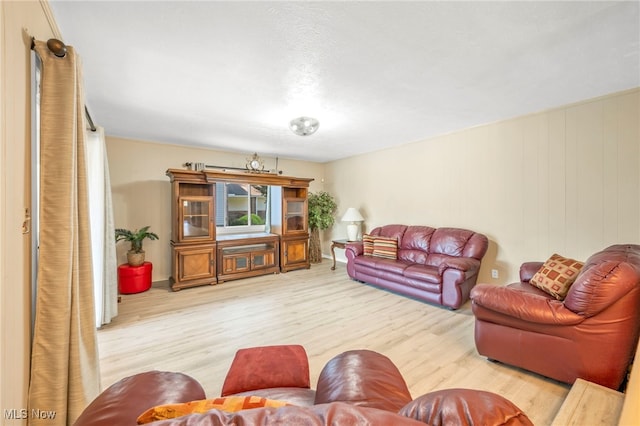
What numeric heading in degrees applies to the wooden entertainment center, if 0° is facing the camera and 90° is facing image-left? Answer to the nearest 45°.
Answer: approximately 315°

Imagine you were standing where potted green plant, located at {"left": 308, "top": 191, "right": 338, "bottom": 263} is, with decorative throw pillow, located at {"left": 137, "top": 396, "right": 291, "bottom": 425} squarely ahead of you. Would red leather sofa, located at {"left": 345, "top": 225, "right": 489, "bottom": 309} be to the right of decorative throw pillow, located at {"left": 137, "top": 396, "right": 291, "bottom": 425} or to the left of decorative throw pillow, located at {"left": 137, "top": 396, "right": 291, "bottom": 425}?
left

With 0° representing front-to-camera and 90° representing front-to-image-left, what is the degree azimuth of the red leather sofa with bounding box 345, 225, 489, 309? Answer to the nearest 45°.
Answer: approximately 45°

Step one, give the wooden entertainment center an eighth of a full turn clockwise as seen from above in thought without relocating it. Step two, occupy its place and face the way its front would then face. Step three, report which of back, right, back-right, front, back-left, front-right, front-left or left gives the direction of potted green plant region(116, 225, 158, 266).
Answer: right

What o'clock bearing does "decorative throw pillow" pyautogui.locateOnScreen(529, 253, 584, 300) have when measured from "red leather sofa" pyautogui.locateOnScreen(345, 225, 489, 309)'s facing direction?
The decorative throw pillow is roughly at 9 o'clock from the red leather sofa.

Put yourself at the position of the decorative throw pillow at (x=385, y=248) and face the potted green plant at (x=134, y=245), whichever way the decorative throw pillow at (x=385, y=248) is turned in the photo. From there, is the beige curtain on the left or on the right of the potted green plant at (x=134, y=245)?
left

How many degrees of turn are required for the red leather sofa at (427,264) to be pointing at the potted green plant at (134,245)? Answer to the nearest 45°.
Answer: approximately 45° to its right
